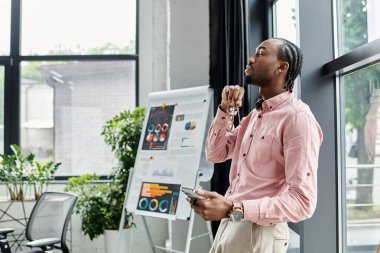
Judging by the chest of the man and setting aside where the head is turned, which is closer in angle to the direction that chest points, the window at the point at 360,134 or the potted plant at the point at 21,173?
the potted plant

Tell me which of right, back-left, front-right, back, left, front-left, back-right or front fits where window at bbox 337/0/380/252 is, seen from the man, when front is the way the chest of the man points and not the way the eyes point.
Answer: back

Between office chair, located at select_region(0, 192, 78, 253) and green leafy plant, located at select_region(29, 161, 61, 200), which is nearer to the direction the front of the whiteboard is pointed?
the office chair

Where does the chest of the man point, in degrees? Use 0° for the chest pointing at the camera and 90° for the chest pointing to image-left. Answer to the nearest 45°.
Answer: approximately 45°

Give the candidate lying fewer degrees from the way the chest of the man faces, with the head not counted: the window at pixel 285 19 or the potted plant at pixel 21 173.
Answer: the potted plant

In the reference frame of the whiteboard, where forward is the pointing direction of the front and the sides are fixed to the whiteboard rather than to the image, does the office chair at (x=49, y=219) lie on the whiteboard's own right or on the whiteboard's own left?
on the whiteboard's own right

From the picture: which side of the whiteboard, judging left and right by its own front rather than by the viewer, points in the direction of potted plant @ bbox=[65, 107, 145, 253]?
right

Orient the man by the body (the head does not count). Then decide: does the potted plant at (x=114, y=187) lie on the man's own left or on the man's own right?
on the man's own right

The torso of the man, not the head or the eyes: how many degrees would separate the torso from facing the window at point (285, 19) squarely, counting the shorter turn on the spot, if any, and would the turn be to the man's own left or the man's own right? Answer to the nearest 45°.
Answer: approximately 135° to the man's own right
